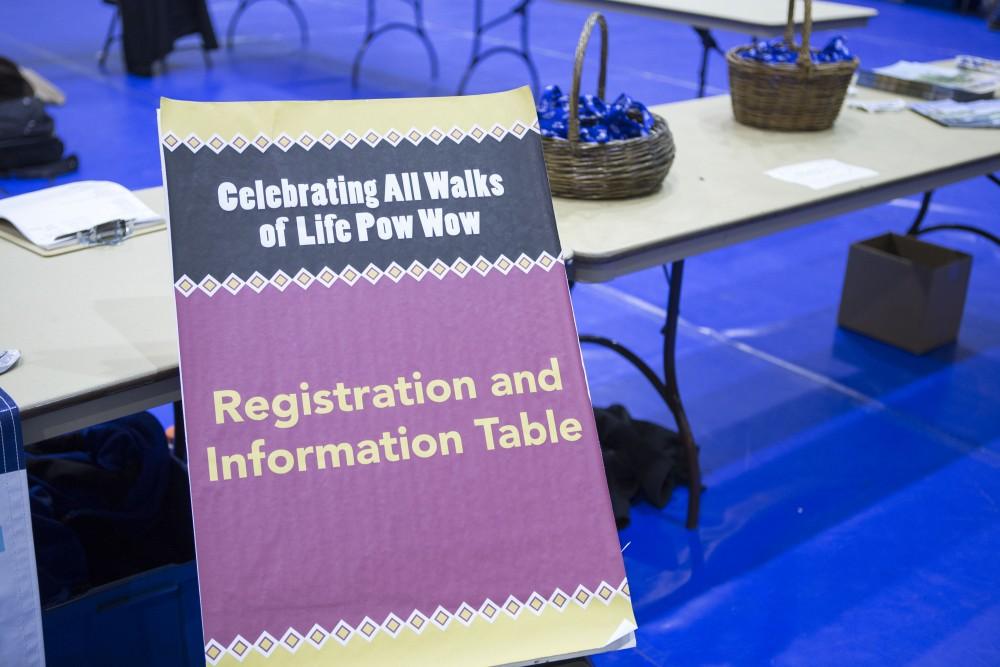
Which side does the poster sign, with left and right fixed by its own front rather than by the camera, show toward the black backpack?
back

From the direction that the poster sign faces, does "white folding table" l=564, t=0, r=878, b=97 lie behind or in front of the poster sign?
behind

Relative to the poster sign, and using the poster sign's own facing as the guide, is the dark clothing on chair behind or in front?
behind

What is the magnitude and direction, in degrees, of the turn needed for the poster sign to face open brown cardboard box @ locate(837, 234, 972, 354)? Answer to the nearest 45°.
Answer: approximately 135° to its left

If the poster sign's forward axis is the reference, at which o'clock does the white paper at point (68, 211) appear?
The white paper is roughly at 5 o'clock from the poster sign.

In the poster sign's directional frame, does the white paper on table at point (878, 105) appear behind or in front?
behind

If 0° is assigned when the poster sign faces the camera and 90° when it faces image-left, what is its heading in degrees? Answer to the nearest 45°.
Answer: approximately 0°
